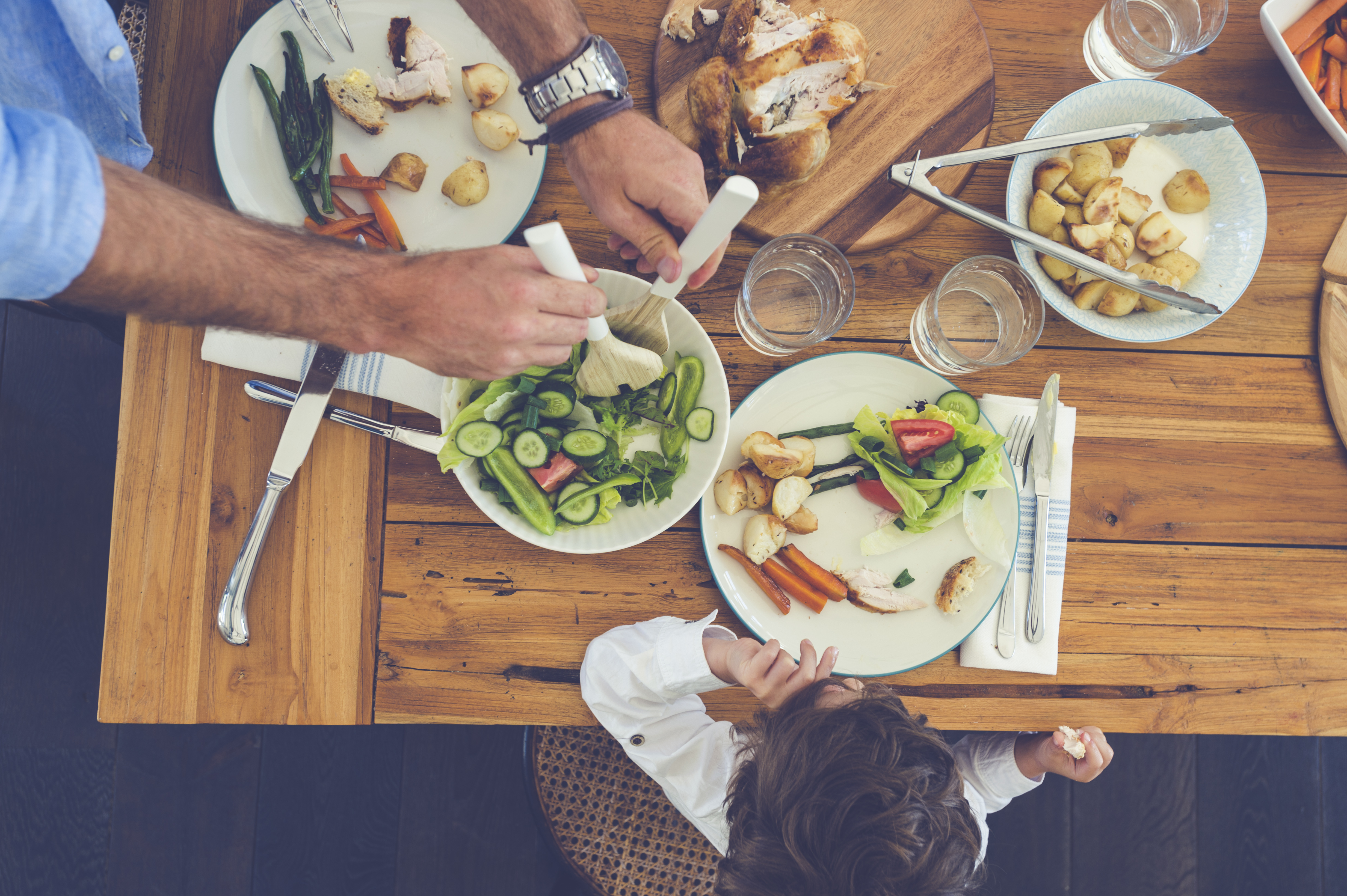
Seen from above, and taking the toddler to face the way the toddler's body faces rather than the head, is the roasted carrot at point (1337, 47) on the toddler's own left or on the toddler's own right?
on the toddler's own right

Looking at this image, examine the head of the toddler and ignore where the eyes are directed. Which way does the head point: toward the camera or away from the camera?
away from the camera

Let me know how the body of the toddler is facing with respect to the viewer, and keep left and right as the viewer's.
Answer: facing away from the viewer

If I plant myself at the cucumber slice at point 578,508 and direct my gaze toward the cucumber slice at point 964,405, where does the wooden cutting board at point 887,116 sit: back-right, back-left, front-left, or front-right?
front-left

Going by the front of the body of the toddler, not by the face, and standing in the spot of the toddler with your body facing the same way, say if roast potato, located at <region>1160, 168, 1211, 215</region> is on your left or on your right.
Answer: on your right

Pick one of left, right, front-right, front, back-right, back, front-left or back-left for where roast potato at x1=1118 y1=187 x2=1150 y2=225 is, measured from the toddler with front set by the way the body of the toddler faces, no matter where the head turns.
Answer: front-right

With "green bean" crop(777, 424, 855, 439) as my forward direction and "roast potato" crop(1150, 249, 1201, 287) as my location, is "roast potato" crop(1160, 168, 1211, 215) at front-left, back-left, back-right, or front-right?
back-right

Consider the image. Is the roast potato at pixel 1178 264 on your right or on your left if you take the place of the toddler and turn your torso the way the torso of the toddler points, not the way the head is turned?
on your right

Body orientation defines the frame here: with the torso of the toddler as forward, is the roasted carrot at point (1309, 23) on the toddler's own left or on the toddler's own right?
on the toddler's own right
